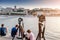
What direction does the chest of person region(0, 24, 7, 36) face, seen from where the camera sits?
away from the camera

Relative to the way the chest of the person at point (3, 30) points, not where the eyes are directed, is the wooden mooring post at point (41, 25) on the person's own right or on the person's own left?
on the person's own right

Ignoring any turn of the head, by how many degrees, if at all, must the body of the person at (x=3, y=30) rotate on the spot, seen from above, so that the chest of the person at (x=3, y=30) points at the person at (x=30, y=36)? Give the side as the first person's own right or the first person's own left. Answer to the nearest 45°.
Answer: approximately 135° to the first person's own right
